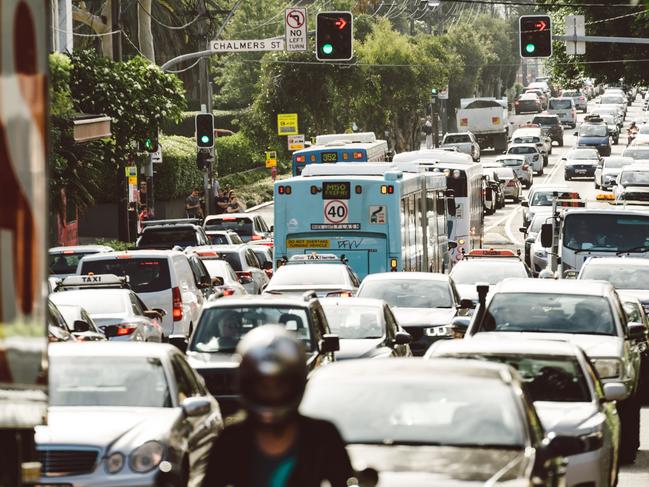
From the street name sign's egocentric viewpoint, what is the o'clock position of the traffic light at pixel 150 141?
The traffic light is roughly at 3 o'clock from the street name sign.

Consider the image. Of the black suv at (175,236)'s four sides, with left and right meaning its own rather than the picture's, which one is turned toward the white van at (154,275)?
back

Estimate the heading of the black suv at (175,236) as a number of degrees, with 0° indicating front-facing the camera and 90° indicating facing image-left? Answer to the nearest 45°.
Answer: approximately 180°
